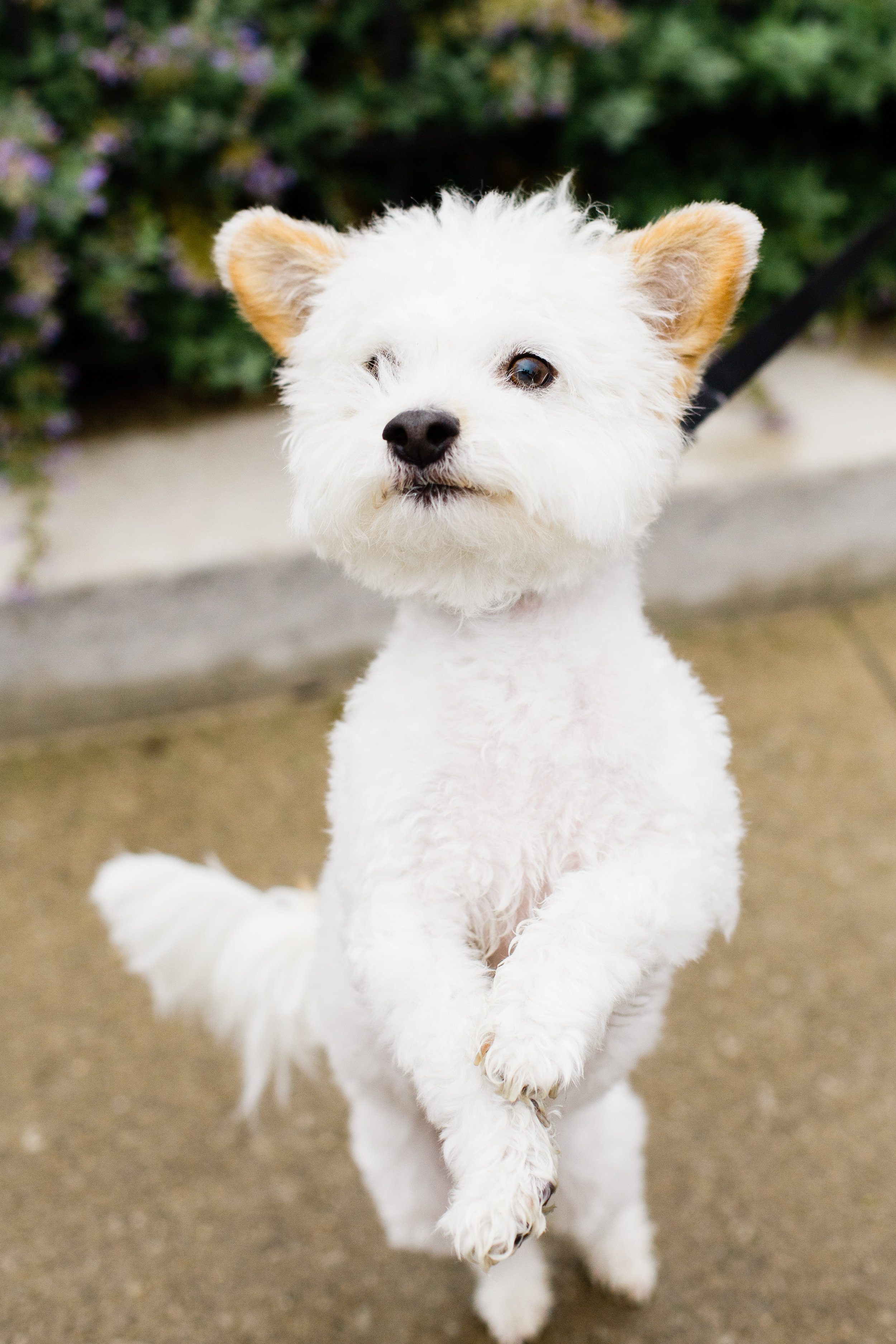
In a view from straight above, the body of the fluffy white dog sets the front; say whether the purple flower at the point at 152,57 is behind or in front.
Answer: behind

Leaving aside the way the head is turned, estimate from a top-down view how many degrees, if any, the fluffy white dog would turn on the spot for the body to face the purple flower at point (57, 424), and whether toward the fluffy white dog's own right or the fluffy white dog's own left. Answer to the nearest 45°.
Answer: approximately 135° to the fluffy white dog's own right

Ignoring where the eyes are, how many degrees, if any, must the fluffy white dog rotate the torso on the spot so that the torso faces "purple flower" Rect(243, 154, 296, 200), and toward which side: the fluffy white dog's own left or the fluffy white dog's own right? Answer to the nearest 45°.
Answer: approximately 135° to the fluffy white dog's own right

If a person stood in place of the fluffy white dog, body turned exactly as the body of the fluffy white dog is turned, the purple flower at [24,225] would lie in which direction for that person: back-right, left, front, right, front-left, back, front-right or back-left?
back-right

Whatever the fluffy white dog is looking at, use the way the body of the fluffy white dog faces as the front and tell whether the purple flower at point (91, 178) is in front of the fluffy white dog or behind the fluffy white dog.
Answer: behind

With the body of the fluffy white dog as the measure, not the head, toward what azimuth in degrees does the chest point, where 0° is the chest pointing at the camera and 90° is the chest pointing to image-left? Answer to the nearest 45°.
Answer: approximately 0°

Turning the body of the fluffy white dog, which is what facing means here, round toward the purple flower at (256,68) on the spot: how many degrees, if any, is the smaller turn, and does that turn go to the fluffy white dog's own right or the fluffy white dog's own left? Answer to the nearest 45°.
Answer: approximately 135° to the fluffy white dog's own right
